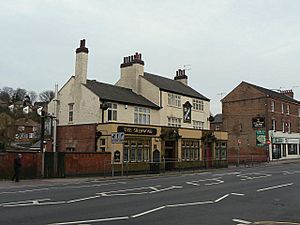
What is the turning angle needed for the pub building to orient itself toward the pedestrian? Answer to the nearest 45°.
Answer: approximately 90° to its right

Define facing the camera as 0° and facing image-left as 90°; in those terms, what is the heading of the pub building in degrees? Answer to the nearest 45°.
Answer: approximately 315°

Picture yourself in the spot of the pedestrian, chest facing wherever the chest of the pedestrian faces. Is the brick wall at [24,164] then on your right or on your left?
on your left

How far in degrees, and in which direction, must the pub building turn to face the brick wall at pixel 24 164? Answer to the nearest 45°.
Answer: approximately 90° to its right
